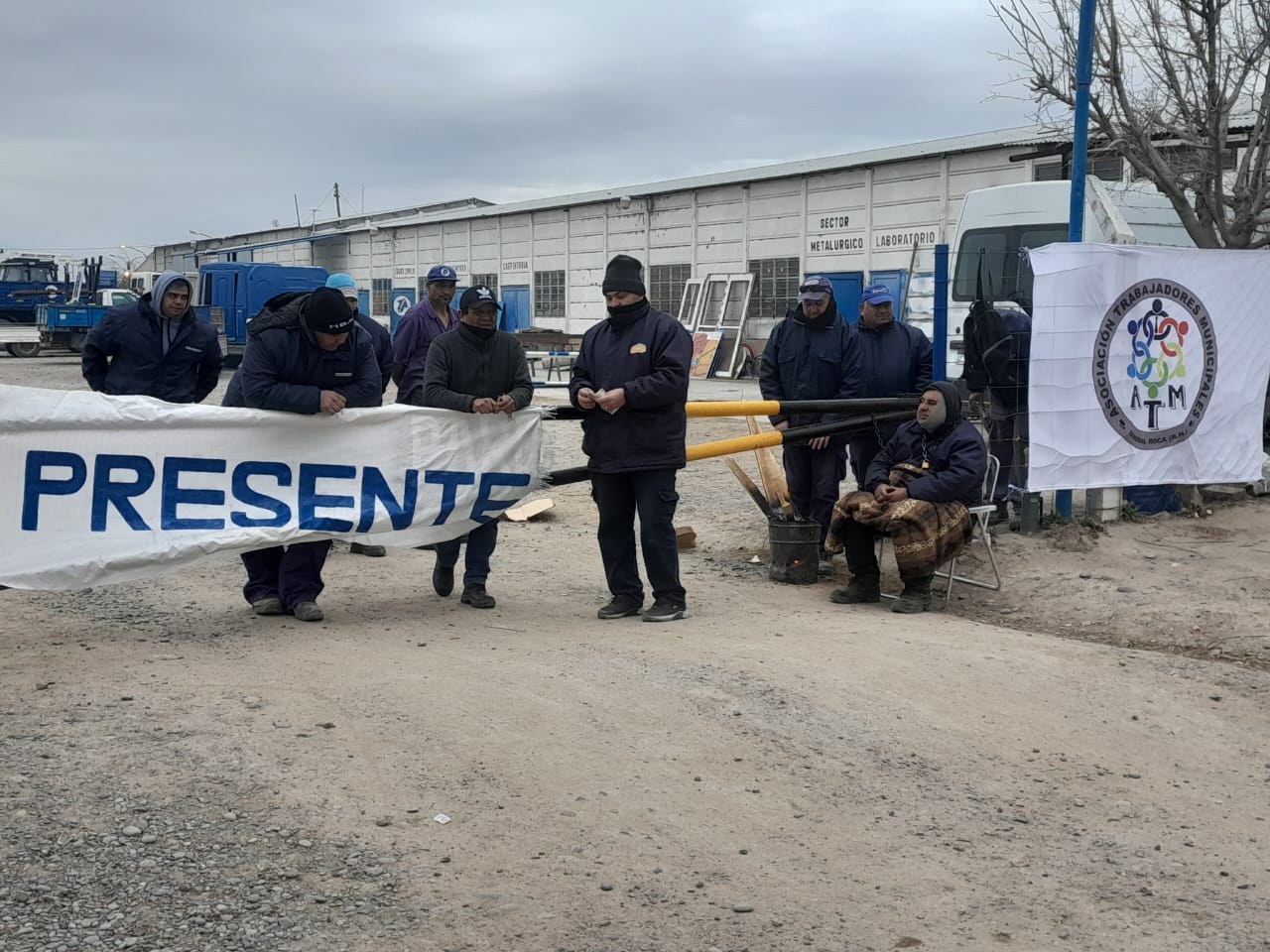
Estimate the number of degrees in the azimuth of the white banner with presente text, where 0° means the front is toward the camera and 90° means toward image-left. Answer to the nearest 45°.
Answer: approximately 0°

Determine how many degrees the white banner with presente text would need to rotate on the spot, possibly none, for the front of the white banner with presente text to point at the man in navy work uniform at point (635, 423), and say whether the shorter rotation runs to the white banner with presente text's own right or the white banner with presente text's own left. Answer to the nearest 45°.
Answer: approximately 90° to the white banner with presente text's own left

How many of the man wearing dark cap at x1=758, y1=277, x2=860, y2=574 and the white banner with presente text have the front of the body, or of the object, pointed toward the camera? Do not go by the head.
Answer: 2

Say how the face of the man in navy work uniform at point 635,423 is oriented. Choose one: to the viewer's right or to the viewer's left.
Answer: to the viewer's left

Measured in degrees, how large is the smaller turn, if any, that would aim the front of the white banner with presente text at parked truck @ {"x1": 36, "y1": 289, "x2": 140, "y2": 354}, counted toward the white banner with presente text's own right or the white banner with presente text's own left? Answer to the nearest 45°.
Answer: approximately 180°

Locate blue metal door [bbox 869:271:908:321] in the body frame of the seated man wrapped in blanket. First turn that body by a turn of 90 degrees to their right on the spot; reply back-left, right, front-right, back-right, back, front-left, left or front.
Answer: front-right

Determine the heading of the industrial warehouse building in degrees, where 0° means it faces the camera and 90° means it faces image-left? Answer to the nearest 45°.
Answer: approximately 45°

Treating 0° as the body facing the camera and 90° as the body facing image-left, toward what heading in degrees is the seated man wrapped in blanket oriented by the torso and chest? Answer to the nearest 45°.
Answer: approximately 45°

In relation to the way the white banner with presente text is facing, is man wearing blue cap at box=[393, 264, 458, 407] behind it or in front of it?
behind

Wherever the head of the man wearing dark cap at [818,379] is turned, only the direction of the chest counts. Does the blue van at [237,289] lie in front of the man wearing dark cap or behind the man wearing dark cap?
behind
